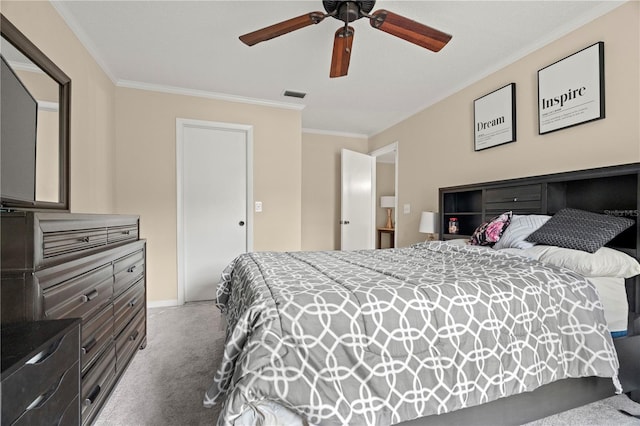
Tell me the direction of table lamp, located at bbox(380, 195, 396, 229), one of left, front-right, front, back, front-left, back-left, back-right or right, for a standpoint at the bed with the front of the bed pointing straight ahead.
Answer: back-right

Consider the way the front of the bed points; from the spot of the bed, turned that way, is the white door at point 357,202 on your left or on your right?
on your right

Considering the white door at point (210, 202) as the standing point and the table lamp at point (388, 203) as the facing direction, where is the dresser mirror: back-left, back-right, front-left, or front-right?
back-right

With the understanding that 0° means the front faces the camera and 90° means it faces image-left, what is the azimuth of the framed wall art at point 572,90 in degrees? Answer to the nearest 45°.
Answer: approximately 45°

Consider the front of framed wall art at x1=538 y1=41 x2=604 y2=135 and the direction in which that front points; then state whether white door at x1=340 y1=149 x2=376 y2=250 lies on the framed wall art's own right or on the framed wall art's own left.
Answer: on the framed wall art's own right

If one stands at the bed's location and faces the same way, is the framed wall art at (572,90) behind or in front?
behind

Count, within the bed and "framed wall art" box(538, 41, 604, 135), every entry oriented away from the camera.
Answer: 0

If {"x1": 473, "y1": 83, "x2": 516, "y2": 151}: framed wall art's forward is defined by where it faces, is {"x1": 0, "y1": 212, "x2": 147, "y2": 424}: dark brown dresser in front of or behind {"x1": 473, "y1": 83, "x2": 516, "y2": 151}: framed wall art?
in front

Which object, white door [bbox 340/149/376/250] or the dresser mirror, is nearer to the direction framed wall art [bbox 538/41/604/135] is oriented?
the dresser mirror

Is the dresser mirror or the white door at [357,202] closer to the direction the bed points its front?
the dresser mirror

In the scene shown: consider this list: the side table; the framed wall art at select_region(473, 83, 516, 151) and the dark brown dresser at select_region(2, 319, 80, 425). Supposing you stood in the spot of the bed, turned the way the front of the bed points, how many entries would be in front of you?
1

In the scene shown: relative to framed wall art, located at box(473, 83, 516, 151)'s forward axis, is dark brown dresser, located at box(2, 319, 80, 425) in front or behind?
in front

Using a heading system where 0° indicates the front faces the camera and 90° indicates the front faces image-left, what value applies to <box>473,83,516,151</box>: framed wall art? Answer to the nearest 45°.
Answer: approximately 45°
